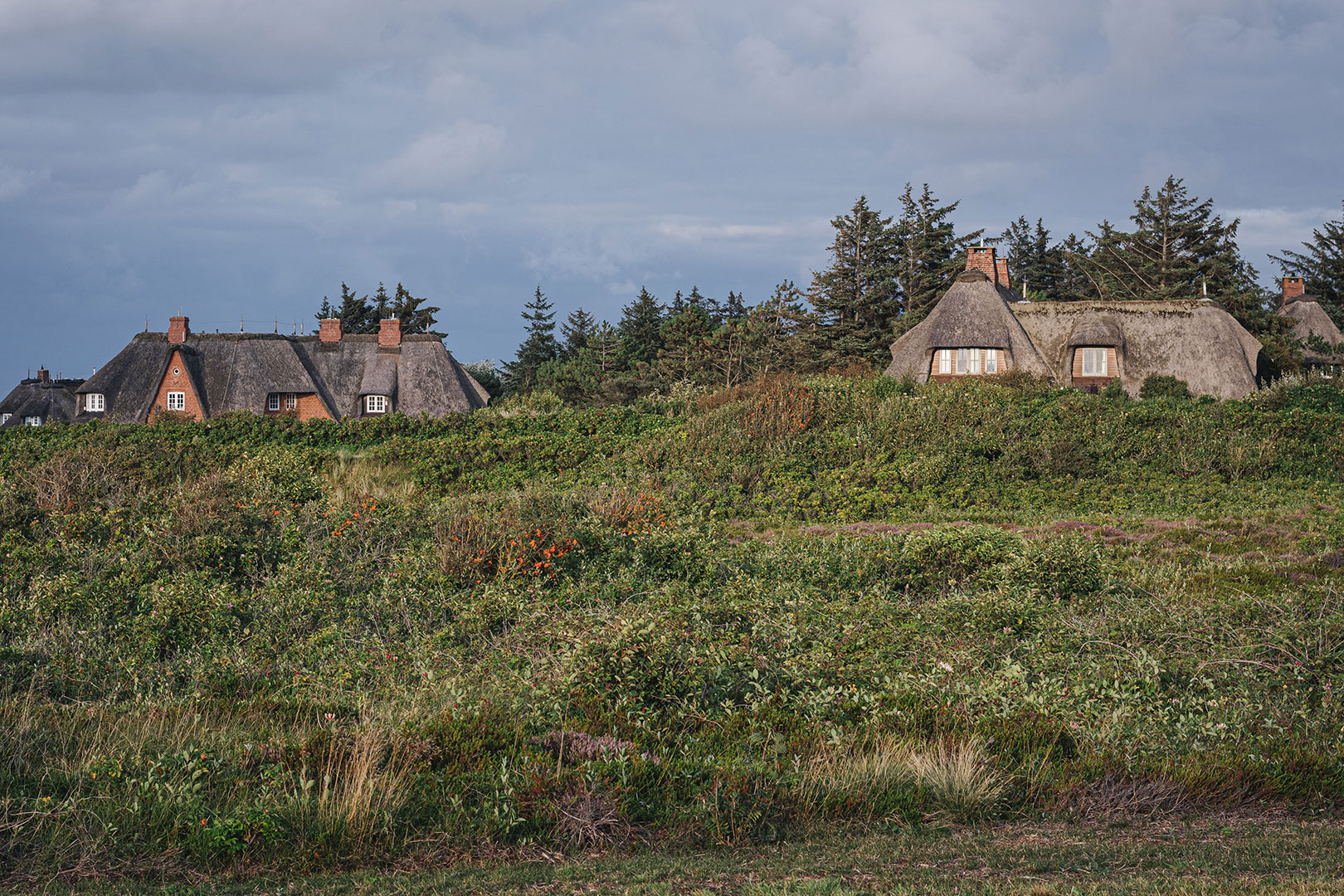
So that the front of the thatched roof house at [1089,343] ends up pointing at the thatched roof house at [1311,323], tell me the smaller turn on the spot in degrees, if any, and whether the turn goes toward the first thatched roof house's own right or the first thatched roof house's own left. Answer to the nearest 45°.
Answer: approximately 135° to the first thatched roof house's own left

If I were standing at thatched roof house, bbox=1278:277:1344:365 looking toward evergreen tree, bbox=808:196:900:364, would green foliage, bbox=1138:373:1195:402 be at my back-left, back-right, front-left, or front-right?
front-left

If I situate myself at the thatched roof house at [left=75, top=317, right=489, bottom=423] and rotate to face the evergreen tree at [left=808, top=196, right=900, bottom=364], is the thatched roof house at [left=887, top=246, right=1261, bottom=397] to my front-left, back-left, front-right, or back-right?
front-right

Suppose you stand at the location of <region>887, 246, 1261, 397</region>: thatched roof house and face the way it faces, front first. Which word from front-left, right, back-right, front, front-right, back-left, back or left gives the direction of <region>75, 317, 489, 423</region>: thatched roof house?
right

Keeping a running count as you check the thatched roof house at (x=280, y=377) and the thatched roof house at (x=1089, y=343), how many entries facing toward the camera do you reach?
2

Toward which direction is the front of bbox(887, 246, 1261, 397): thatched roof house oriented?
toward the camera

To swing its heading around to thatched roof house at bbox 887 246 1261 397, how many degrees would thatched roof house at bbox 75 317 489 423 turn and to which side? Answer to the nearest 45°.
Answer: approximately 45° to its left

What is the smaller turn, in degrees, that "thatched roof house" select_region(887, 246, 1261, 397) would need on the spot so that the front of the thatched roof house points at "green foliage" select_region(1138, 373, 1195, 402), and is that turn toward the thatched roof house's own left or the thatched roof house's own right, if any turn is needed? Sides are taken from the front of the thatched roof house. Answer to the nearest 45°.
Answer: approximately 45° to the thatched roof house's own left

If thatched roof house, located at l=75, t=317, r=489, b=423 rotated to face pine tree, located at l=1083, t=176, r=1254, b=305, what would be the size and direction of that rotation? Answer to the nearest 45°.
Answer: approximately 90° to its left

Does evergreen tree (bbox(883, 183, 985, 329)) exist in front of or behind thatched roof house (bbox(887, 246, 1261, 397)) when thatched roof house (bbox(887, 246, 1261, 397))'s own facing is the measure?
behind

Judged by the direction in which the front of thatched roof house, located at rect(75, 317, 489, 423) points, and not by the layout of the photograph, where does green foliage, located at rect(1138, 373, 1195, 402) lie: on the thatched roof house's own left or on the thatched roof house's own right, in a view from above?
on the thatched roof house's own left

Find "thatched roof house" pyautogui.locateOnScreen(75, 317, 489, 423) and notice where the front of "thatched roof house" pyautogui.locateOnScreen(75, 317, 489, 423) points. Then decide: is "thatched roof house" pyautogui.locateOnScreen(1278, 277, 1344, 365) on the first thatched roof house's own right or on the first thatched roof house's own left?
on the first thatched roof house's own left
